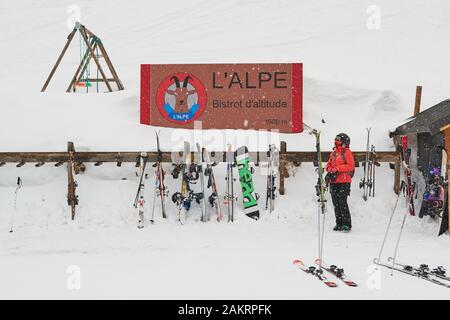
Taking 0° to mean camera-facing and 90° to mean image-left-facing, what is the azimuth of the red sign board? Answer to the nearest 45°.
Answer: approximately 0°
